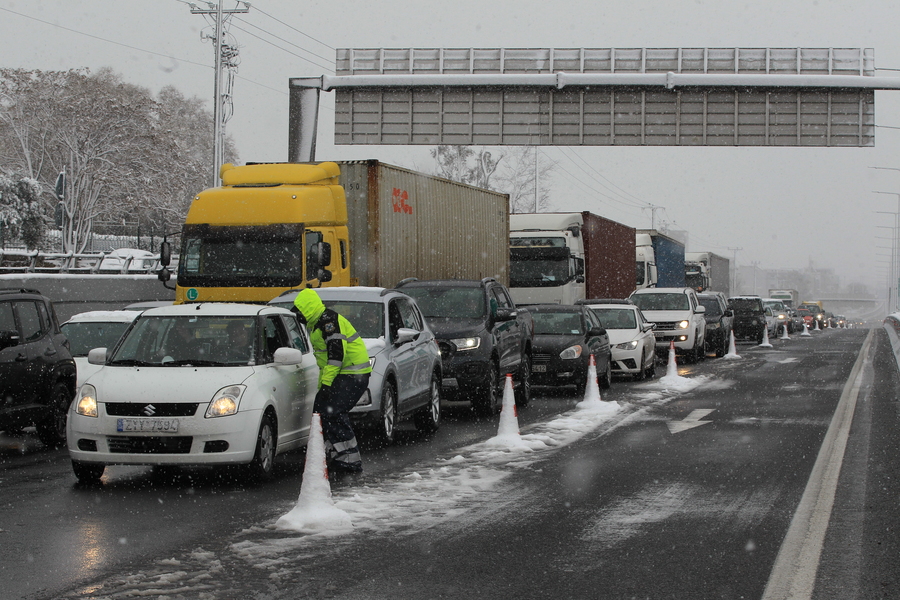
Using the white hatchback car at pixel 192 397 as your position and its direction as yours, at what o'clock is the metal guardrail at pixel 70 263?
The metal guardrail is roughly at 4 o'clock from the white hatchback car.

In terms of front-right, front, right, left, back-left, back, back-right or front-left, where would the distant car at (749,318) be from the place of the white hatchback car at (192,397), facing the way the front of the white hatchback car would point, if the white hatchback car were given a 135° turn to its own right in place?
front-right

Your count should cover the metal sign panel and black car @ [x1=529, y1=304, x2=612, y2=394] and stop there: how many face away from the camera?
1

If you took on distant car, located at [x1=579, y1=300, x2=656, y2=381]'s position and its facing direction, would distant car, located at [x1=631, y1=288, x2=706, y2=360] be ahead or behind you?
behind

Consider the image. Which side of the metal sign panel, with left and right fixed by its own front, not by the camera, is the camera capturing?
back

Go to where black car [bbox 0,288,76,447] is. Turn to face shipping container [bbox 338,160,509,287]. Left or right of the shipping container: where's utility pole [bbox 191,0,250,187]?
left

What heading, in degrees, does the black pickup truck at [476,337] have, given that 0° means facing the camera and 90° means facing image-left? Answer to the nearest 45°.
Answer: approximately 45°

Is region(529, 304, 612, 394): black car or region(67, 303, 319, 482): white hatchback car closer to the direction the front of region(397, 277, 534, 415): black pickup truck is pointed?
the white hatchback car

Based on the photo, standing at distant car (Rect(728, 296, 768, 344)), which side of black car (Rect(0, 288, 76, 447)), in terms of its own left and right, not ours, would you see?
back
